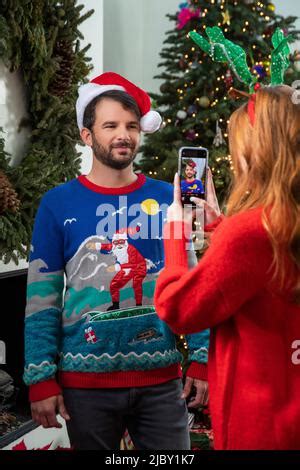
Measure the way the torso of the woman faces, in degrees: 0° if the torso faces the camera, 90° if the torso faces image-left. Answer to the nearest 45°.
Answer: approximately 135°

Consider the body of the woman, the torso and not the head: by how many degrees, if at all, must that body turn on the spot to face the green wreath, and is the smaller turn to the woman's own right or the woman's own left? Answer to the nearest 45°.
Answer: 0° — they already face it

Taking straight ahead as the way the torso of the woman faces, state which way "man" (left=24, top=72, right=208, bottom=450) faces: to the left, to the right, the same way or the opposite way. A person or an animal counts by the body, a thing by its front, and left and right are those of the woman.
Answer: the opposite way

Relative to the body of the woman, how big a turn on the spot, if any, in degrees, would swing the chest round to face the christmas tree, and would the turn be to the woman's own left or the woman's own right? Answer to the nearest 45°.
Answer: approximately 45° to the woman's own right

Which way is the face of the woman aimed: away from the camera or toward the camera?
away from the camera

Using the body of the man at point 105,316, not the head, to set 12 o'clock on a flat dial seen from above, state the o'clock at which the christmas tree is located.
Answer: The christmas tree is roughly at 8 o'clock from the man.

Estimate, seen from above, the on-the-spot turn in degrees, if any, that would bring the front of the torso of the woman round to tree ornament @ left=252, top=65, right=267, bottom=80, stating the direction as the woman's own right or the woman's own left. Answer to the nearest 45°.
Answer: approximately 45° to the woman's own right
